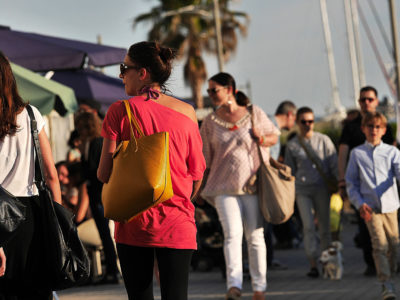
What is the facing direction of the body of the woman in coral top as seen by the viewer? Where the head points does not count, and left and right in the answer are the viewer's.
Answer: facing away from the viewer

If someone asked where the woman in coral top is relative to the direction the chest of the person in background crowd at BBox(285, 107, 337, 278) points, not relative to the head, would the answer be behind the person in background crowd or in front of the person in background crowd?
in front

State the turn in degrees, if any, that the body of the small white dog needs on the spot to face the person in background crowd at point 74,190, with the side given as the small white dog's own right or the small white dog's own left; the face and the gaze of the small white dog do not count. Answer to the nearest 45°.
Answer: approximately 45° to the small white dog's own right

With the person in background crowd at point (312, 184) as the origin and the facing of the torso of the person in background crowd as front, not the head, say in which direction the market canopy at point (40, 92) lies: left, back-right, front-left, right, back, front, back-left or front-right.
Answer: front-right

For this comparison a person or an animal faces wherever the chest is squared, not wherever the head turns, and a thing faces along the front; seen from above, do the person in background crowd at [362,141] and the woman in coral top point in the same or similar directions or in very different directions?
very different directions

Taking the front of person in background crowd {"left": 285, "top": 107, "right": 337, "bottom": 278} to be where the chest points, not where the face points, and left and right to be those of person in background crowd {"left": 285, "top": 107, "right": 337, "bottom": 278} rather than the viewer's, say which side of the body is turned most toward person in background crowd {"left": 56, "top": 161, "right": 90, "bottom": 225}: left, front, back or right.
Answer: right

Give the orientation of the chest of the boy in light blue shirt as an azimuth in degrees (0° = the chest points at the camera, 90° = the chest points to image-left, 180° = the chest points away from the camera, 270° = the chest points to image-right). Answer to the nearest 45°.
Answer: approximately 0°

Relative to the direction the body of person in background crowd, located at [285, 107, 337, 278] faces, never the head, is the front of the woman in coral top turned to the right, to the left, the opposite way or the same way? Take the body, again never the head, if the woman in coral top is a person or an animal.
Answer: the opposite way
